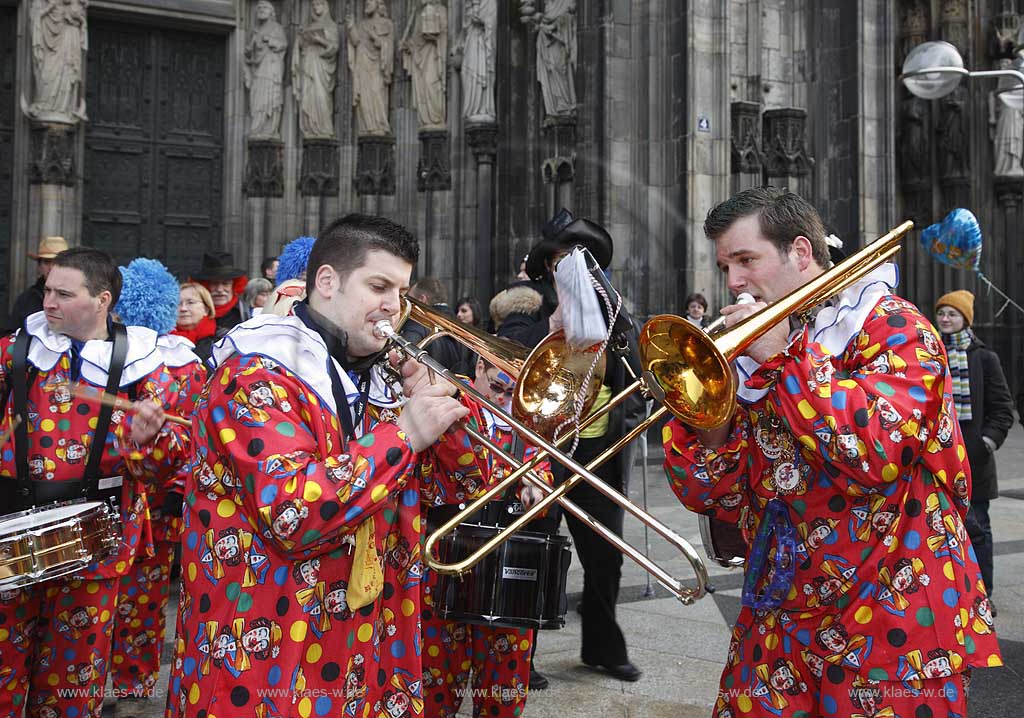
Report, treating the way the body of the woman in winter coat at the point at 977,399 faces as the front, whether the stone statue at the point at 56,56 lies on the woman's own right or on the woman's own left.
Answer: on the woman's own right

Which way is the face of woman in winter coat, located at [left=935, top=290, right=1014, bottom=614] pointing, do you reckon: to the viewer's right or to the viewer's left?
to the viewer's left

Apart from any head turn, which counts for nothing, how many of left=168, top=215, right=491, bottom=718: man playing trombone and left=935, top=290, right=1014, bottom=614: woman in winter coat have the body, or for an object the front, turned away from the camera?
0

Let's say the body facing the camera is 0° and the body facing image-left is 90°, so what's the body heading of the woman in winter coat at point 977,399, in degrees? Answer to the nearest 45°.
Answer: approximately 45°

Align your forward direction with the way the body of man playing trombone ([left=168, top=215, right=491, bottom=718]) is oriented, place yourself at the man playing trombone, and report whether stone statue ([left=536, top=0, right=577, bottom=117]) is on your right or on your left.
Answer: on your left

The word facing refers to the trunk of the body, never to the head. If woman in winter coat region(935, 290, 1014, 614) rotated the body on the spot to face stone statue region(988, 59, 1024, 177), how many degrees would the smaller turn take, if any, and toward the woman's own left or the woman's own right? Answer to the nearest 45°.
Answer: approximately 135° to the woman's own right

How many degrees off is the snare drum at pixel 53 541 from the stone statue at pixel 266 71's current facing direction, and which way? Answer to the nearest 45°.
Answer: approximately 45° to its left

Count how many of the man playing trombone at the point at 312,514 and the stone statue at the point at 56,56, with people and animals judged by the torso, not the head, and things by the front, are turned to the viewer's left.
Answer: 0

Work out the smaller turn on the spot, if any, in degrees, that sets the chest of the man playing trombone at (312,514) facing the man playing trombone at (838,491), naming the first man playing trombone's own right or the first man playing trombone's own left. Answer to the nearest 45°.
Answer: approximately 45° to the first man playing trombone's own left

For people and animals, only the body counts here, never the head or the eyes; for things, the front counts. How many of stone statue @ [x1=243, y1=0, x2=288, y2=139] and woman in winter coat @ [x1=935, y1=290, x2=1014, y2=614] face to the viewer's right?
0

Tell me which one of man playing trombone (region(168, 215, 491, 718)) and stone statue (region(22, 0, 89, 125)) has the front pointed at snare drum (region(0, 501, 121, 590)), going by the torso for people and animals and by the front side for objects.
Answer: the stone statue

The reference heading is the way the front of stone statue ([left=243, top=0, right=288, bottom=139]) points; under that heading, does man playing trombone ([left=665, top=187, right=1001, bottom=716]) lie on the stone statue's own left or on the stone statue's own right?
on the stone statue's own left

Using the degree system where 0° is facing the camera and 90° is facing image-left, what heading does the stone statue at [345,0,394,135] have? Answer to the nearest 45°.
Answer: approximately 45°

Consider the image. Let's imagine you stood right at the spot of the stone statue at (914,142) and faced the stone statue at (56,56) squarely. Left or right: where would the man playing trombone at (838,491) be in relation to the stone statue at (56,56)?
left
